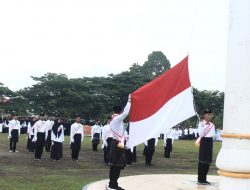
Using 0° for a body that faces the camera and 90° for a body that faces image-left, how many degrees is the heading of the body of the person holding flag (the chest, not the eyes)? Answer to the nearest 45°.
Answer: approximately 225°

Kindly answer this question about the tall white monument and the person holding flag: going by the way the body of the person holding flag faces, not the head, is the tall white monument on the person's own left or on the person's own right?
on the person's own right
